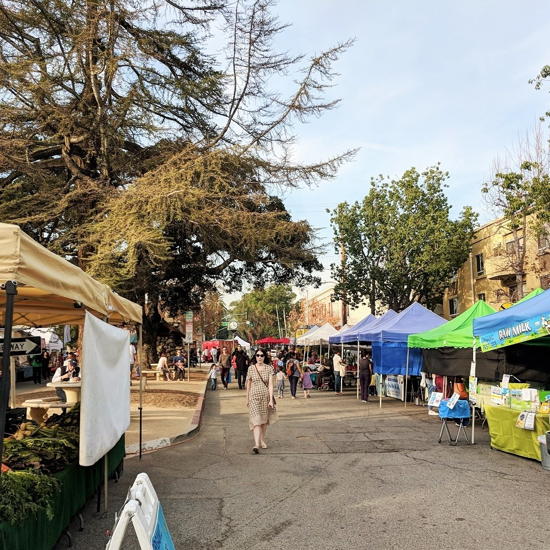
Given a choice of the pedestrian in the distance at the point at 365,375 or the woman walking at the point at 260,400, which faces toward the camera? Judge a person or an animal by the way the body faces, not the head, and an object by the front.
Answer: the woman walking

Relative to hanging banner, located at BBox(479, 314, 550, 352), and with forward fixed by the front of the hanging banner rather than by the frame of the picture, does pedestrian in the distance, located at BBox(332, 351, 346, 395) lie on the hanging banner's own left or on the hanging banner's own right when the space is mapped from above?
on the hanging banner's own right

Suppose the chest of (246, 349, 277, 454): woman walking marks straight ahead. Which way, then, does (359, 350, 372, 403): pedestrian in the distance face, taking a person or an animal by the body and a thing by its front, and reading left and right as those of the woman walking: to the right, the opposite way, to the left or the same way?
the opposite way

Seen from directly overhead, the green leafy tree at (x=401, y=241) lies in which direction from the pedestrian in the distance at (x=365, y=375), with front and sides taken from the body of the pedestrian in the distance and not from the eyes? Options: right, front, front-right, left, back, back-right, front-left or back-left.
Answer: front

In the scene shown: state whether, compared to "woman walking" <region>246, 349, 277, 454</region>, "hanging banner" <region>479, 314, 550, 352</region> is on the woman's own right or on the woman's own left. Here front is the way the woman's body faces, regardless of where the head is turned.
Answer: on the woman's own left

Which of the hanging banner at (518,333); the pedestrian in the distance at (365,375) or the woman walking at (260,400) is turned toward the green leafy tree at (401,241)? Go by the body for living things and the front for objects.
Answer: the pedestrian in the distance

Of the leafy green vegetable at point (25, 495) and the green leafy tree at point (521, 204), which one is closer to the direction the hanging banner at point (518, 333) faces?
the leafy green vegetable

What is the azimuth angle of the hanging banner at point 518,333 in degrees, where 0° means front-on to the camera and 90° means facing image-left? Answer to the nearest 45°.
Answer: approximately 45°

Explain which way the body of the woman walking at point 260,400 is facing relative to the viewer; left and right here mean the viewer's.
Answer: facing the viewer

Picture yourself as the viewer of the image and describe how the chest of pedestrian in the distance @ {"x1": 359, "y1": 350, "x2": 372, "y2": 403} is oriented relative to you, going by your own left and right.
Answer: facing away from the viewer

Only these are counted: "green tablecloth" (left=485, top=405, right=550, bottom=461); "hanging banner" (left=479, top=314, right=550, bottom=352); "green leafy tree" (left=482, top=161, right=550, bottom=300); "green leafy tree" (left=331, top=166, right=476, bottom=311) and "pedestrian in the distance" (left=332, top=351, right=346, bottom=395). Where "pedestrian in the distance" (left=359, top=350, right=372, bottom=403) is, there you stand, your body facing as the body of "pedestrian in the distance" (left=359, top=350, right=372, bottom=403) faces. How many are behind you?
2
